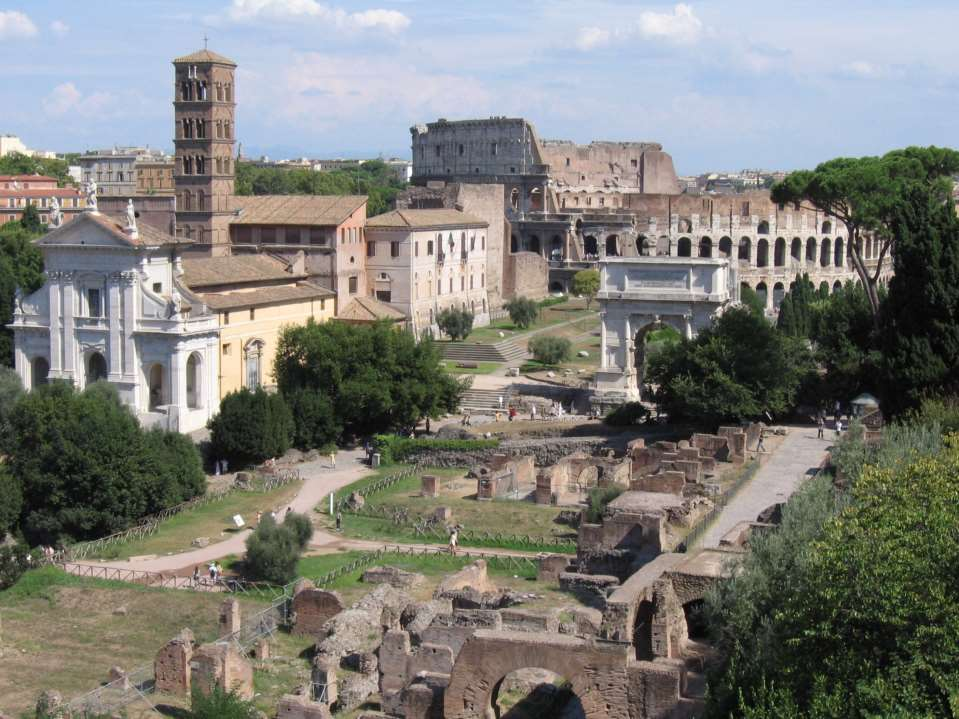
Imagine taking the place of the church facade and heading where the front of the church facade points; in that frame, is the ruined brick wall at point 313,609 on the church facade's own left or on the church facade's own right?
on the church facade's own left

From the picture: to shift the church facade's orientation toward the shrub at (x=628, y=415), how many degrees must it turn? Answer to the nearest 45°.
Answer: approximately 90° to its left

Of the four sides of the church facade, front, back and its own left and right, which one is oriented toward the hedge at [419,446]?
left

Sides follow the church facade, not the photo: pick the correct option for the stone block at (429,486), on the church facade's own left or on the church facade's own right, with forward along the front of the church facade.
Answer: on the church facade's own left

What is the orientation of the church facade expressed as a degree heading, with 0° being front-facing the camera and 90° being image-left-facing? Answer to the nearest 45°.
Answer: approximately 45°

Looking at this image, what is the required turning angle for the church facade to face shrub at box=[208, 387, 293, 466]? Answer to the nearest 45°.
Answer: approximately 90° to its left

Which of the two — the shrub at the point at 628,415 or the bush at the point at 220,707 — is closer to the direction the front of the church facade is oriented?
the bush

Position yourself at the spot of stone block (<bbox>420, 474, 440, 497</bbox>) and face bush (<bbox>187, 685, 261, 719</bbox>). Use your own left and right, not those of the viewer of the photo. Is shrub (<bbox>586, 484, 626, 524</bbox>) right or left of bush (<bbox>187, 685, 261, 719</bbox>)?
left

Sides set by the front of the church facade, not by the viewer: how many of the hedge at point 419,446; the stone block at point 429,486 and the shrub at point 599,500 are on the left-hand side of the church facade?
3

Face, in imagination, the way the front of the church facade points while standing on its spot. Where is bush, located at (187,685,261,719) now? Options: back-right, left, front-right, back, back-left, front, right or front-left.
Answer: front-left

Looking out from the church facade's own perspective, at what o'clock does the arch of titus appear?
The arch of titus is roughly at 8 o'clock from the church facade.

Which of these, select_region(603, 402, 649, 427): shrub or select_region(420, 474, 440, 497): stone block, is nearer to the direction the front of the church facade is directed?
the stone block
